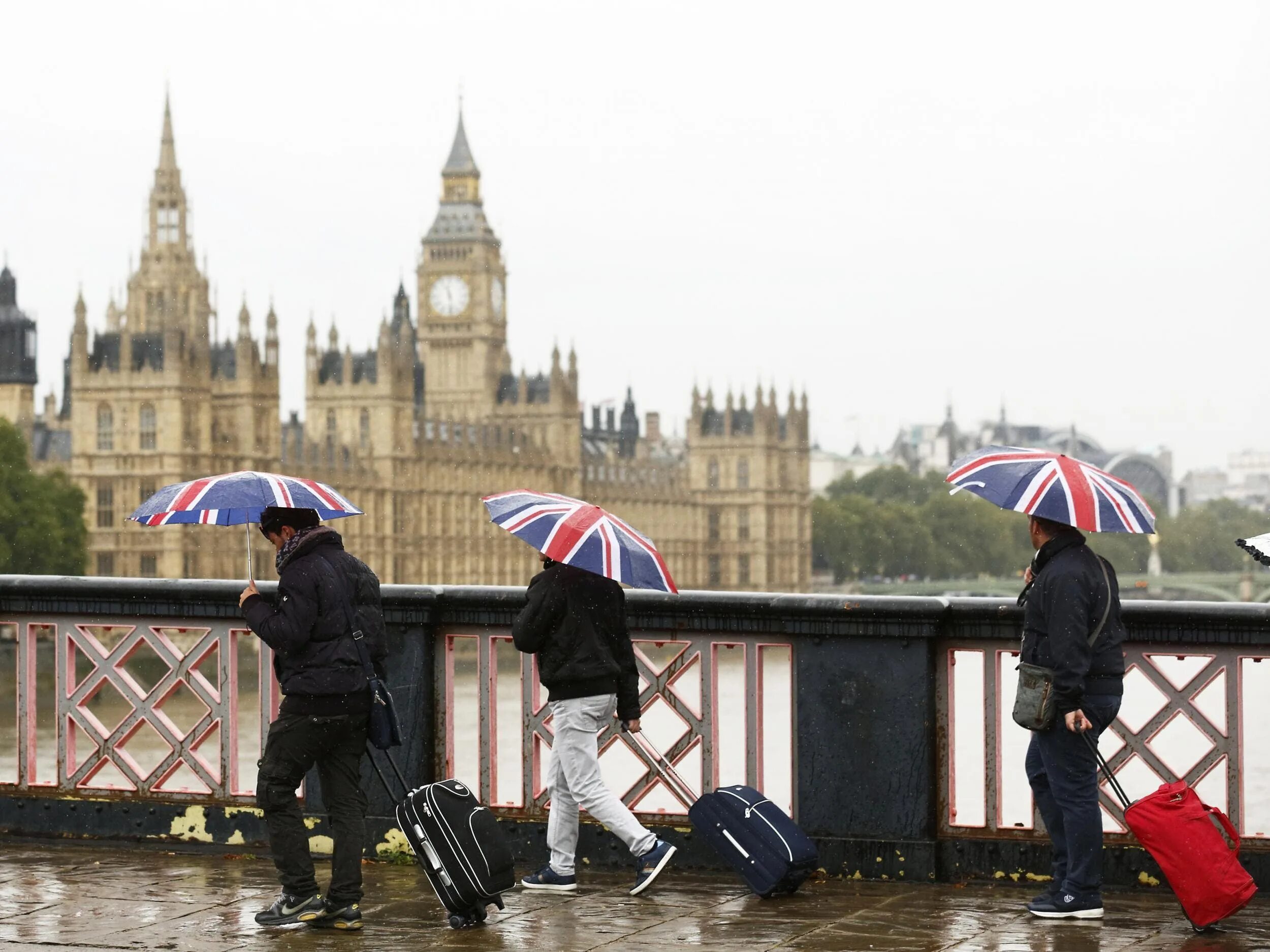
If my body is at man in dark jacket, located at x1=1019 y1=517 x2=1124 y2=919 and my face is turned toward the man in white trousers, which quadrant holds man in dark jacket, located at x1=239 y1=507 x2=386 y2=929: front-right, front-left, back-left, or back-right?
front-left

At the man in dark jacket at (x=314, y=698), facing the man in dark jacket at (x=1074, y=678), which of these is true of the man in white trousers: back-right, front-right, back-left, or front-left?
front-left

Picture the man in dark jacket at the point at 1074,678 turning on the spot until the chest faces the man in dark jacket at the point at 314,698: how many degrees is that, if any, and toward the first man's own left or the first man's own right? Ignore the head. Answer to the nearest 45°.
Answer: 0° — they already face them

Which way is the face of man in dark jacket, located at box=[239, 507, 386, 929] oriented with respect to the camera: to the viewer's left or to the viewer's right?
to the viewer's left

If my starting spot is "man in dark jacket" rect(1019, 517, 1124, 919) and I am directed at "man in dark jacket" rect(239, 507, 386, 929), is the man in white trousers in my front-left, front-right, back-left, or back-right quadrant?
front-right

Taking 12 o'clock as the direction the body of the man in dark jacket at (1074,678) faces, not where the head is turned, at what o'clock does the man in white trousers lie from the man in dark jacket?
The man in white trousers is roughly at 12 o'clock from the man in dark jacket.

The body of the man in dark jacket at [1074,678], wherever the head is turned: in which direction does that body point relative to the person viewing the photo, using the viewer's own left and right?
facing to the left of the viewer
